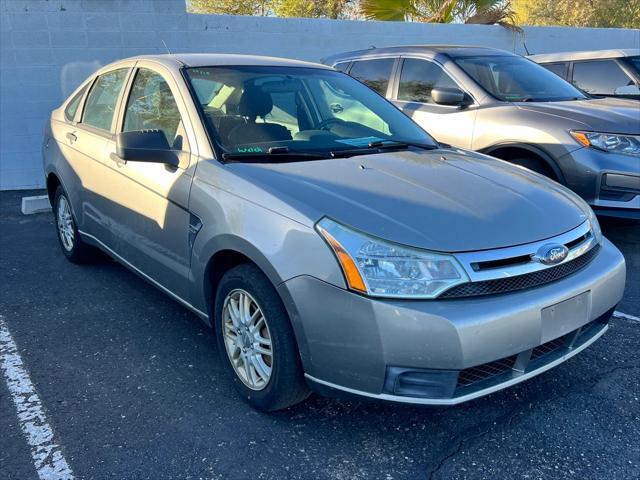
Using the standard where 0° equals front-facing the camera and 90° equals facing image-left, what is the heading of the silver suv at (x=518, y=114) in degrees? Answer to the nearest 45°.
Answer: approximately 315°

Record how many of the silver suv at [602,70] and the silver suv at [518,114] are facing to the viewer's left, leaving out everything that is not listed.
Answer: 0

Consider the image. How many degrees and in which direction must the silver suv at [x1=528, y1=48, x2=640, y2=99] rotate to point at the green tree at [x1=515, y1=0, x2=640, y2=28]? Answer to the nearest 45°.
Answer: approximately 135° to its left

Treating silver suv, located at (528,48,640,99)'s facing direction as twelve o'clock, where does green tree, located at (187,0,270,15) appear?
The green tree is roughly at 6 o'clock from the silver suv.

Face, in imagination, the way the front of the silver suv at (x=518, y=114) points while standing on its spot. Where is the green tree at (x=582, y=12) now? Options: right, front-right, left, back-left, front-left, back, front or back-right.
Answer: back-left

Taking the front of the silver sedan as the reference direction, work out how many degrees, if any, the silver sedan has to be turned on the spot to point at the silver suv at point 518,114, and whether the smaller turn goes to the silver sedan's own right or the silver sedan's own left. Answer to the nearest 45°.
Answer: approximately 90° to the silver sedan's own left
